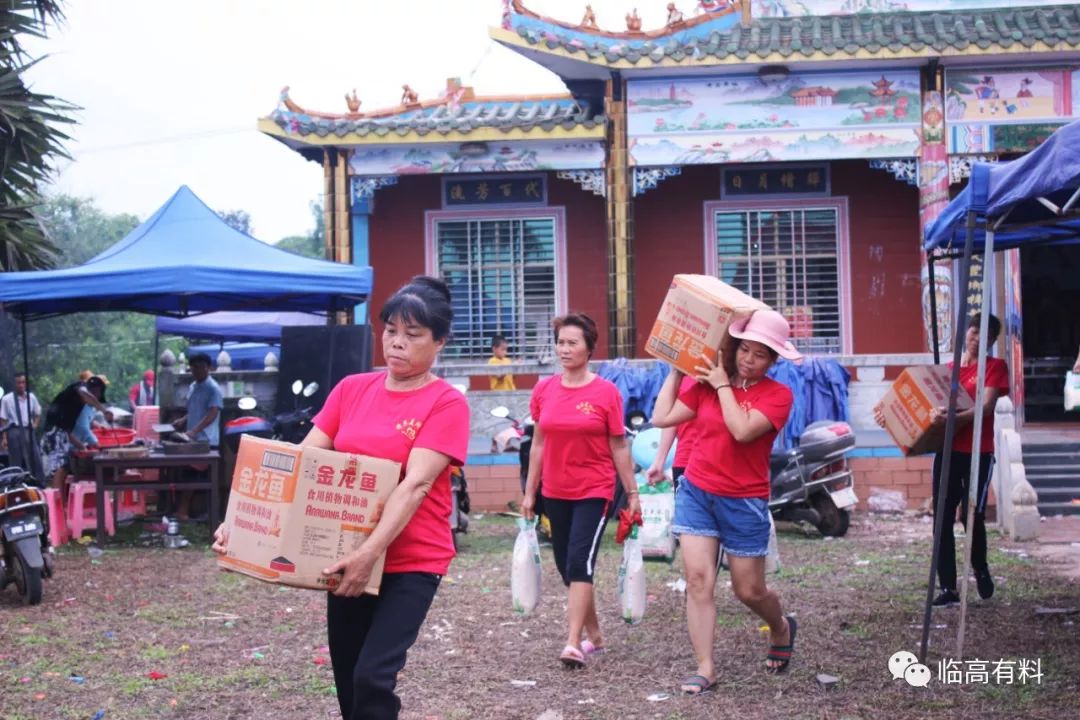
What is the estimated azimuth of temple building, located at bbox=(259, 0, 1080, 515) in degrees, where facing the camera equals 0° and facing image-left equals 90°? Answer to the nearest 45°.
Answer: approximately 0°

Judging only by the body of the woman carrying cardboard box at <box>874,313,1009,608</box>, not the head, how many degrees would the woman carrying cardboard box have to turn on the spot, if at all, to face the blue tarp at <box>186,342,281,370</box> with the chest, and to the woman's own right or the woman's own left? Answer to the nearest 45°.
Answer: approximately 90° to the woman's own right

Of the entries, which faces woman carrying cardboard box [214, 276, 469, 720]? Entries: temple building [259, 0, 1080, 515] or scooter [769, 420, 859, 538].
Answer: the temple building

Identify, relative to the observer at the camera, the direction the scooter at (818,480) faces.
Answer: facing away from the viewer and to the left of the viewer

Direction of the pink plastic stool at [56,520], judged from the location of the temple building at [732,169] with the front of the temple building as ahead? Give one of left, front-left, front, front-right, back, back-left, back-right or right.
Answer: front-right

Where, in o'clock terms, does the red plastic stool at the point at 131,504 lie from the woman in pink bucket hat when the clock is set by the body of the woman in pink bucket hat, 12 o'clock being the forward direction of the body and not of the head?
The red plastic stool is roughly at 3 o'clock from the woman in pink bucket hat.

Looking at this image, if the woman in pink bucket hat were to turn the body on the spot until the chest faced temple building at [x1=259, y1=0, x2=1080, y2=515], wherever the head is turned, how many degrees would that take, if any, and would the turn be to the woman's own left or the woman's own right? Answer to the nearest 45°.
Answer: approximately 135° to the woman's own right
